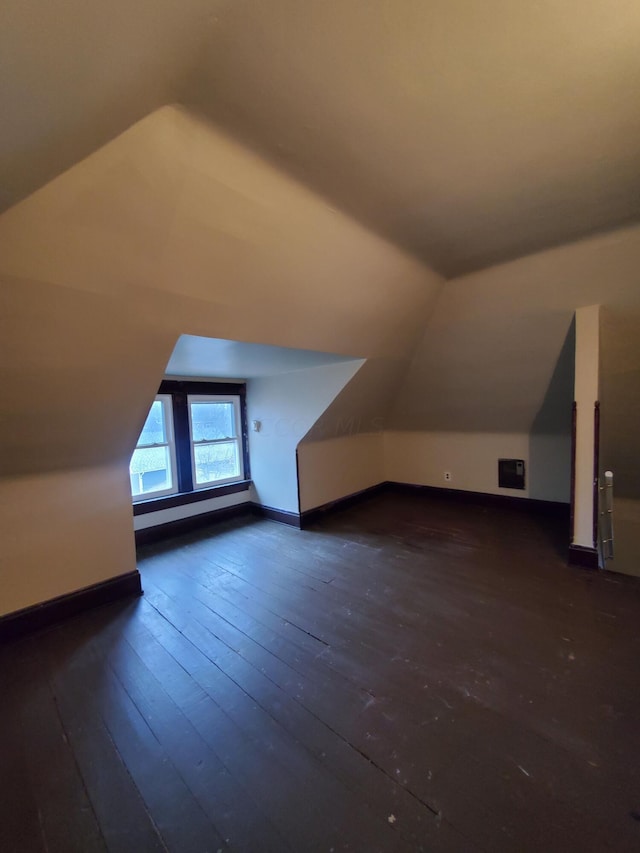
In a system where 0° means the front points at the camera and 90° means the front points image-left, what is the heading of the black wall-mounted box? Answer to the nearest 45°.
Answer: approximately 0°

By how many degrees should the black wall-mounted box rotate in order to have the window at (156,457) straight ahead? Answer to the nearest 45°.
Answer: approximately 45° to its right

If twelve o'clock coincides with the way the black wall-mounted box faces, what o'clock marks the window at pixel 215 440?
The window is roughly at 2 o'clock from the black wall-mounted box.

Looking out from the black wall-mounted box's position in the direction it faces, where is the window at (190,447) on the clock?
The window is roughly at 2 o'clock from the black wall-mounted box.
